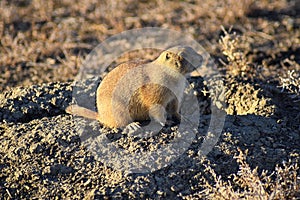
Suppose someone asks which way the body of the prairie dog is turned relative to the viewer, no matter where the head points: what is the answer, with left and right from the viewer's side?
facing to the right of the viewer
